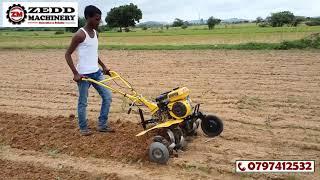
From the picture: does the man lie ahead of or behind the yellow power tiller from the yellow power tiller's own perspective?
behind

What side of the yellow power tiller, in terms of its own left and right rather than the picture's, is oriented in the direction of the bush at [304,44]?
left

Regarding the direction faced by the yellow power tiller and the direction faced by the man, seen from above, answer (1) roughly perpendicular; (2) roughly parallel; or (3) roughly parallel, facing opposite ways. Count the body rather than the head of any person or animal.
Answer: roughly parallel

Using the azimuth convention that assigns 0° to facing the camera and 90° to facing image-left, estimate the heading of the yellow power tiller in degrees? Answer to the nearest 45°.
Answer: approximately 315°

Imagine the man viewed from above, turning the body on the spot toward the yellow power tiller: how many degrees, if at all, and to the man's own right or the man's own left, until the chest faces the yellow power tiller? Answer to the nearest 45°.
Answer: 0° — they already face it

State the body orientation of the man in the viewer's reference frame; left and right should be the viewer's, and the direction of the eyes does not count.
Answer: facing the viewer and to the right of the viewer

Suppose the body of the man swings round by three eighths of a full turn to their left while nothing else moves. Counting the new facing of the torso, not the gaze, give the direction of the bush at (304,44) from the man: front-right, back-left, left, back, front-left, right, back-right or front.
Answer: front-right

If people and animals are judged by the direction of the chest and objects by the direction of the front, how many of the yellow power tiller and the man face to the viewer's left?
0
